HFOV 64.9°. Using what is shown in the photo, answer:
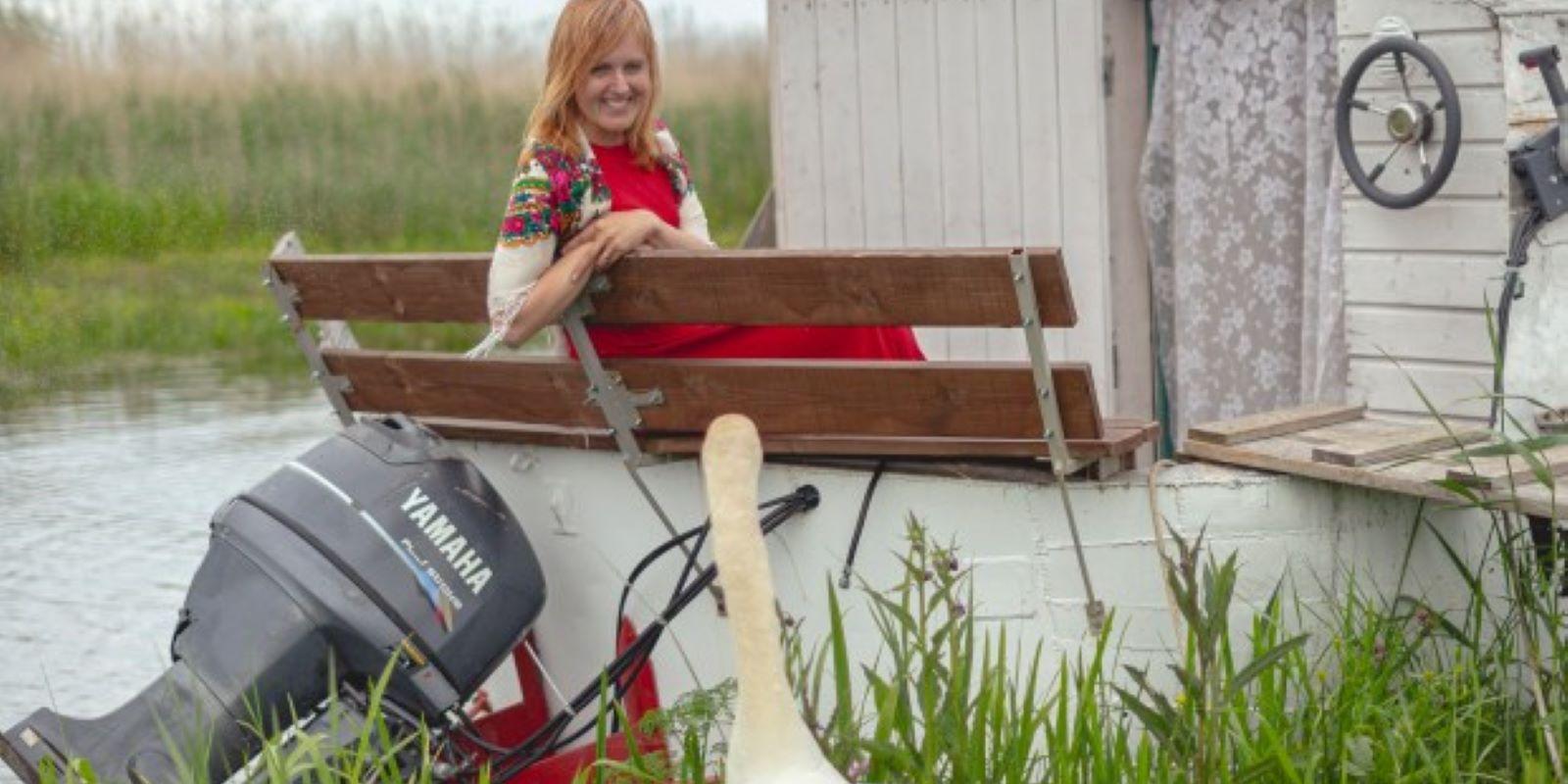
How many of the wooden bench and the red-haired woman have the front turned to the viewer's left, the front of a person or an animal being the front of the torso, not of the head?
0

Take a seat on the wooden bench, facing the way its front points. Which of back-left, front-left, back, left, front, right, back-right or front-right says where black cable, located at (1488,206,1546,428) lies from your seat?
front-right

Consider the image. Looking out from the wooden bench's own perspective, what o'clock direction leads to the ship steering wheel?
The ship steering wheel is roughly at 1 o'clock from the wooden bench.

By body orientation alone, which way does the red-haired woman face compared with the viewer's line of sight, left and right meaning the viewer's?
facing the viewer and to the right of the viewer

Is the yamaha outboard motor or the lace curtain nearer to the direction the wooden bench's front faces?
the lace curtain

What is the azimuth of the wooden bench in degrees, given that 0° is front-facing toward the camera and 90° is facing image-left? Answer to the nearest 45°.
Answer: approximately 225°
